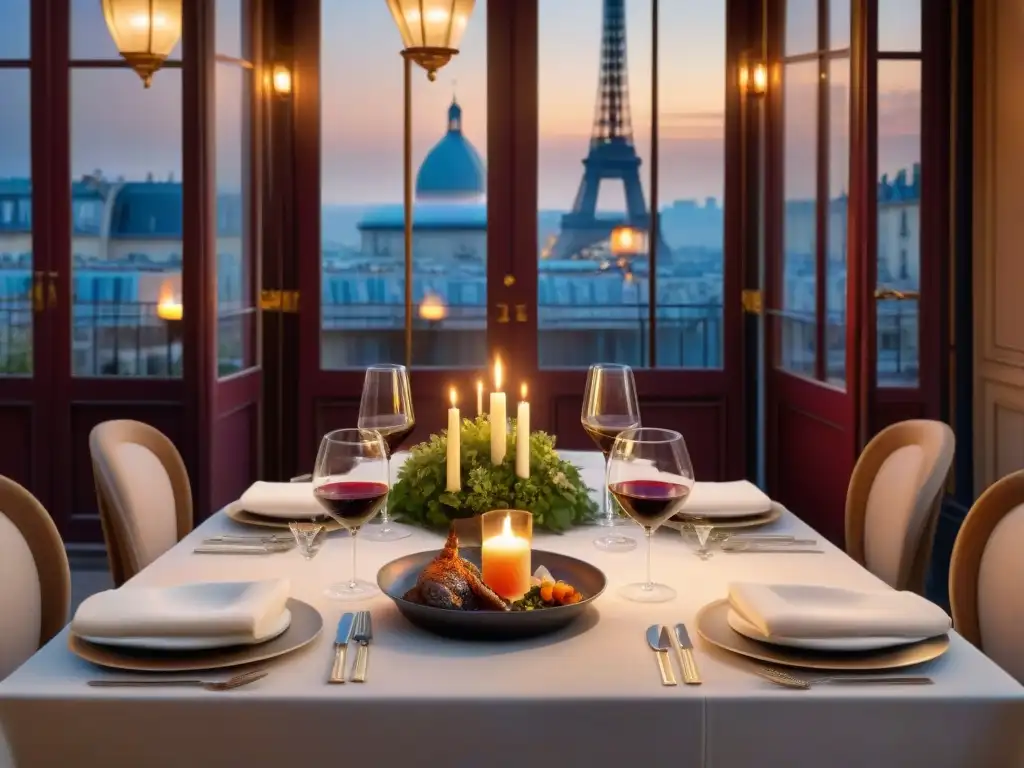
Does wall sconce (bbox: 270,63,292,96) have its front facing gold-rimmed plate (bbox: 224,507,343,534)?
yes

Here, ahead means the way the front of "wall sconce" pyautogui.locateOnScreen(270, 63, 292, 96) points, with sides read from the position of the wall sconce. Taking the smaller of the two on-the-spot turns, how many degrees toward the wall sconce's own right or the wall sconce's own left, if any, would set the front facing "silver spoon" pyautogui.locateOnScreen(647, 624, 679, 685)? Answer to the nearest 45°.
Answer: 0° — it already faces it

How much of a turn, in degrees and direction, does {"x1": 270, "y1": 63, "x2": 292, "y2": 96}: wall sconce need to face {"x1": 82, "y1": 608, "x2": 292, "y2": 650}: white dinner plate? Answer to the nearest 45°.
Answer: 0° — it already faces it

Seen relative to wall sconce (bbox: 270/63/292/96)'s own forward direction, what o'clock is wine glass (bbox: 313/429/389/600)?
The wine glass is roughly at 12 o'clock from the wall sconce.

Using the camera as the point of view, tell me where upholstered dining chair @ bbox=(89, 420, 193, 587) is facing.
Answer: facing the viewer and to the right of the viewer

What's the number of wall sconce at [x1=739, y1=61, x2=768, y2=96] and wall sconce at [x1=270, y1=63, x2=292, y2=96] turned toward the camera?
2

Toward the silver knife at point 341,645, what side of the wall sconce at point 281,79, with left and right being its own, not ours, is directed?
front

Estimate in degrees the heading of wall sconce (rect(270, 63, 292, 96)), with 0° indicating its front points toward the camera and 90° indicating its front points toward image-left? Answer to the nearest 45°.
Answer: approximately 0°
